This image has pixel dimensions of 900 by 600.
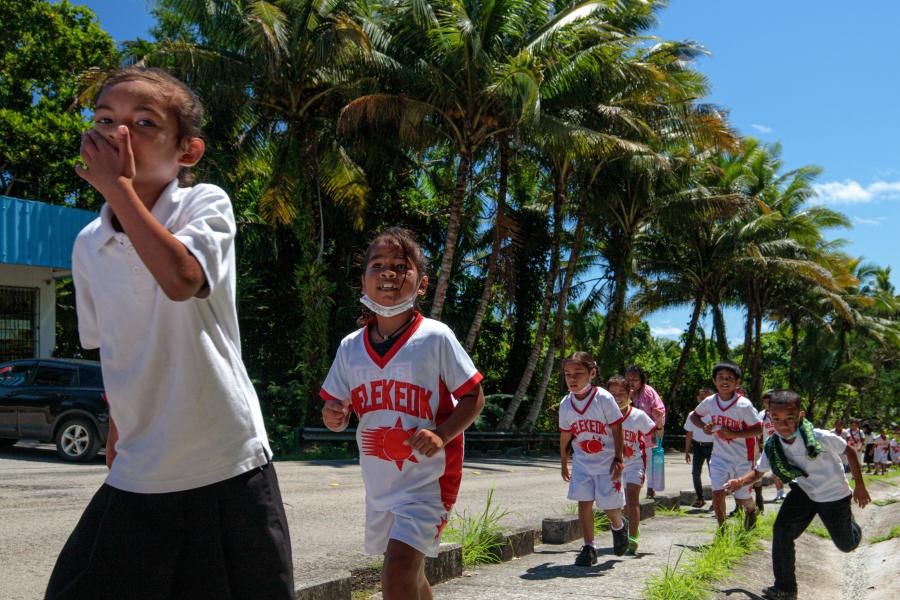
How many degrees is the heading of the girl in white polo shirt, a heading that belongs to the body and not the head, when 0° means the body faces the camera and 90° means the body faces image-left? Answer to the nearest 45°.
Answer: approximately 45°

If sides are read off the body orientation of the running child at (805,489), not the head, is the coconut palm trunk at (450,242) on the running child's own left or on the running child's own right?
on the running child's own right

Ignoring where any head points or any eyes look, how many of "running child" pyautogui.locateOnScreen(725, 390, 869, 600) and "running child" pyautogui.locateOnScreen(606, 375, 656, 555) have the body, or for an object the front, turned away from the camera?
0

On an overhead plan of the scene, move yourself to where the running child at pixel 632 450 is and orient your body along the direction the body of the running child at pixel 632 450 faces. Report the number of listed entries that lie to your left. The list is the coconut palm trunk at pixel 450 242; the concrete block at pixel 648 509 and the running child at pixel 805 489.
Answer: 1

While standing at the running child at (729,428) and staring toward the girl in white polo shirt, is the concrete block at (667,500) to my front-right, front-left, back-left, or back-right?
back-right

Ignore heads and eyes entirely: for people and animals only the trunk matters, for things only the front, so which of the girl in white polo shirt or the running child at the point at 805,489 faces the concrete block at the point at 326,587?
the running child

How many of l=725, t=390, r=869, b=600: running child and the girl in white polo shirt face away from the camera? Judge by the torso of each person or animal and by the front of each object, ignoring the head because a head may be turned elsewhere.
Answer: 0

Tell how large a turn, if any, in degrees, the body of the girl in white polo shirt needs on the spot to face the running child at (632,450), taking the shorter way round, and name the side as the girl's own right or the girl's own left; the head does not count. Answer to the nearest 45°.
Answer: approximately 180°
